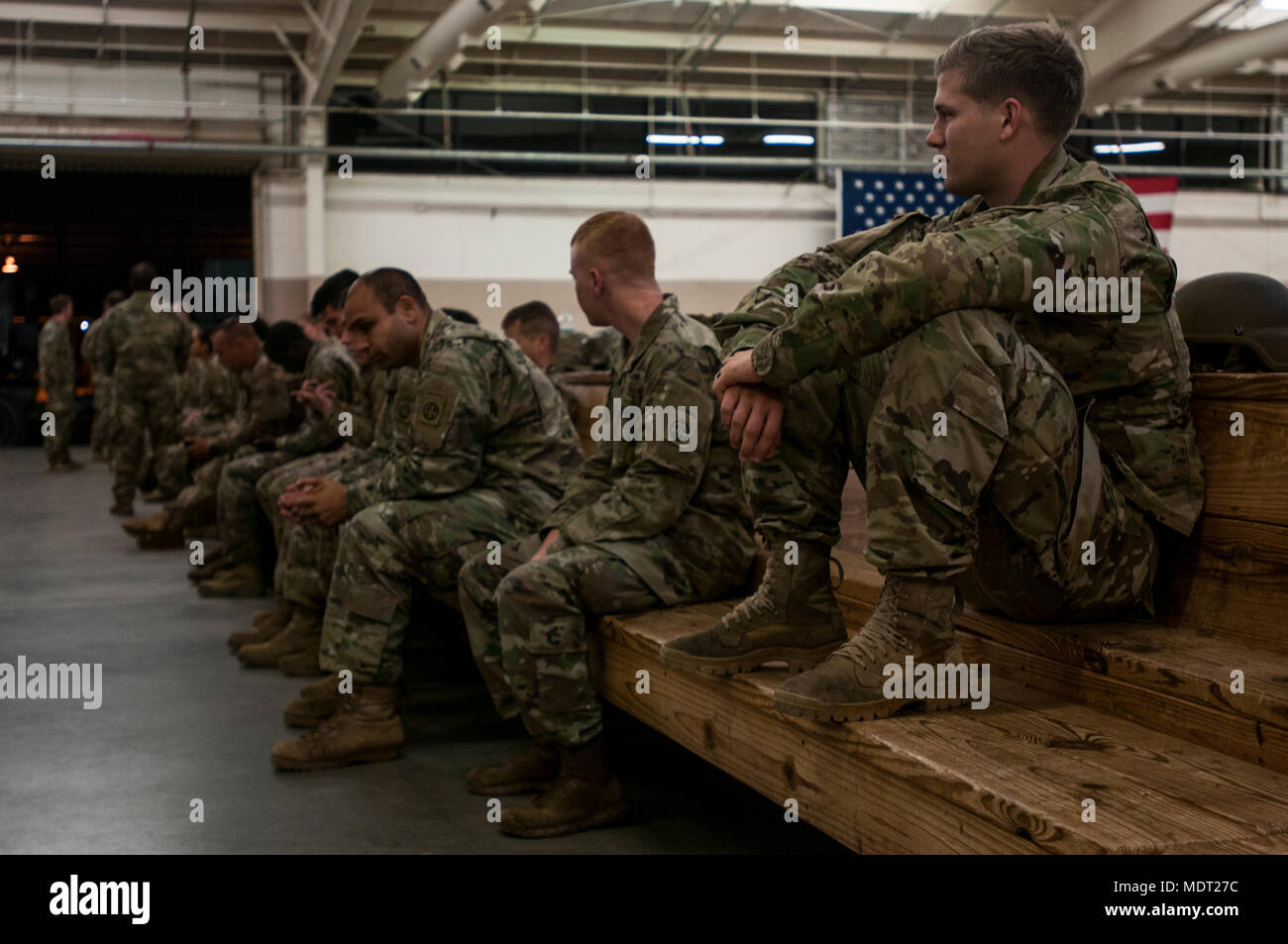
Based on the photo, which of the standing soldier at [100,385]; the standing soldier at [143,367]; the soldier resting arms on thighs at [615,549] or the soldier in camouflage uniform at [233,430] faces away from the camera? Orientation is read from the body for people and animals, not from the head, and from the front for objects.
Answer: the standing soldier at [143,367]

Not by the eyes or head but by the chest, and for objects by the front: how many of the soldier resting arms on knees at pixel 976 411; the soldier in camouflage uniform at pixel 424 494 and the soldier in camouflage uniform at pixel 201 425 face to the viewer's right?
0

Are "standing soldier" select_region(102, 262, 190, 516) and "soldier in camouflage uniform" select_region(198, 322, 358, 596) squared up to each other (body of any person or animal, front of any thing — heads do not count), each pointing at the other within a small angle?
no

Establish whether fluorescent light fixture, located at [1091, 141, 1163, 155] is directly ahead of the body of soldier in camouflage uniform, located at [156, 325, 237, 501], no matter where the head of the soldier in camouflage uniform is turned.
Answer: no

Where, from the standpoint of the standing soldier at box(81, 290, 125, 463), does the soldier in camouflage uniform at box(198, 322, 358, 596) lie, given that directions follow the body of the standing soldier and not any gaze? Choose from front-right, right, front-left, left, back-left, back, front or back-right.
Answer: right

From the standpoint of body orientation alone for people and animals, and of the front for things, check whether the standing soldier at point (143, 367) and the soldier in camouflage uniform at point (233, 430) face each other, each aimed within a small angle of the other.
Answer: no

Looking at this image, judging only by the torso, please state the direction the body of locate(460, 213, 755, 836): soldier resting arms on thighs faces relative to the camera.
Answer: to the viewer's left

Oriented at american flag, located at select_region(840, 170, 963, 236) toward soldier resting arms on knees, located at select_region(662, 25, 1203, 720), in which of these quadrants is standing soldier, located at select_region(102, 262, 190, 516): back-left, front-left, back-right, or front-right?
front-right

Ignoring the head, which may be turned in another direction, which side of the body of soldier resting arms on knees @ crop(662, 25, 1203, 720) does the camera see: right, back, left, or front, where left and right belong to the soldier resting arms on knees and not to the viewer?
left

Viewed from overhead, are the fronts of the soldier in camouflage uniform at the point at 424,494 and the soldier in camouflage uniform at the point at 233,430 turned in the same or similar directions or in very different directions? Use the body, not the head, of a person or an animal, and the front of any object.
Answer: same or similar directions

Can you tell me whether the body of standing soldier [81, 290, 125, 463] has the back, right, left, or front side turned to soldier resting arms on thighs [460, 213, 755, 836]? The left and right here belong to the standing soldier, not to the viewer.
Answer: right

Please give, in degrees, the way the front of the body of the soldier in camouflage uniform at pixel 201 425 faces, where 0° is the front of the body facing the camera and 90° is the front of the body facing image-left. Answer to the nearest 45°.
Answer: approximately 90°

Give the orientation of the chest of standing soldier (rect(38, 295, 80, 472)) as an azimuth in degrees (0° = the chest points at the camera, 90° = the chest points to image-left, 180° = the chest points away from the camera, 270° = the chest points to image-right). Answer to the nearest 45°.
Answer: approximately 270°

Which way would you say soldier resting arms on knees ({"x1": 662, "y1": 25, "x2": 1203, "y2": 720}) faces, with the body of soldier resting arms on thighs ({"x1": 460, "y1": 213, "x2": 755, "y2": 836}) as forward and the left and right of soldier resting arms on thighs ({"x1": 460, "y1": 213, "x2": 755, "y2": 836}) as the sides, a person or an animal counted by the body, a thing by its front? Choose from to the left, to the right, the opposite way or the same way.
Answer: the same way

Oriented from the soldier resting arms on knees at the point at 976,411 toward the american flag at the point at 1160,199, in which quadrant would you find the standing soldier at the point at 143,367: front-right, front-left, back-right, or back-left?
front-left

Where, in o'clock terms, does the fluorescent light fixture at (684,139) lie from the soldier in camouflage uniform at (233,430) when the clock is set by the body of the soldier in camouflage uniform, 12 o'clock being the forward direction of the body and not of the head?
The fluorescent light fixture is roughly at 4 o'clock from the soldier in camouflage uniform.
